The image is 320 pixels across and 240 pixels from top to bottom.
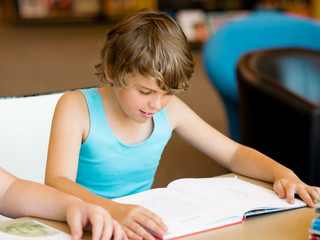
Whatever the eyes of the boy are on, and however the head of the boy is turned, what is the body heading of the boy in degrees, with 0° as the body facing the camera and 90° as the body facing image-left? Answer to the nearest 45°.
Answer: approximately 315°

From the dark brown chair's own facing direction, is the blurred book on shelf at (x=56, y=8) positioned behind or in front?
behind

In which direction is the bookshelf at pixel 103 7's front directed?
toward the camera

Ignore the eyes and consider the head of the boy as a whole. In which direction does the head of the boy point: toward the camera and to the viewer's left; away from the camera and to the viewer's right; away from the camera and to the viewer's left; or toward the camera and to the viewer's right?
toward the camera and to the viewer's right

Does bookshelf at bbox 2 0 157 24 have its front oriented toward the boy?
yes

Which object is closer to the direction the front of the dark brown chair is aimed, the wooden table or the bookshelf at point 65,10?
the wooden table

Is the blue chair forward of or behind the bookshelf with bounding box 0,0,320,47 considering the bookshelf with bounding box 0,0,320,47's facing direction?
forward

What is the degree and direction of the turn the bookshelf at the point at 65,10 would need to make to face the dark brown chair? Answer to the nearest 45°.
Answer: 0° — it already faces it

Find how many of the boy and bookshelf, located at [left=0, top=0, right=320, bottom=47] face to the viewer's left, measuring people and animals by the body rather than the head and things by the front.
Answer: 0

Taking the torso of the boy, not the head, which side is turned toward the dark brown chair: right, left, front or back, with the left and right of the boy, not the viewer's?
left
